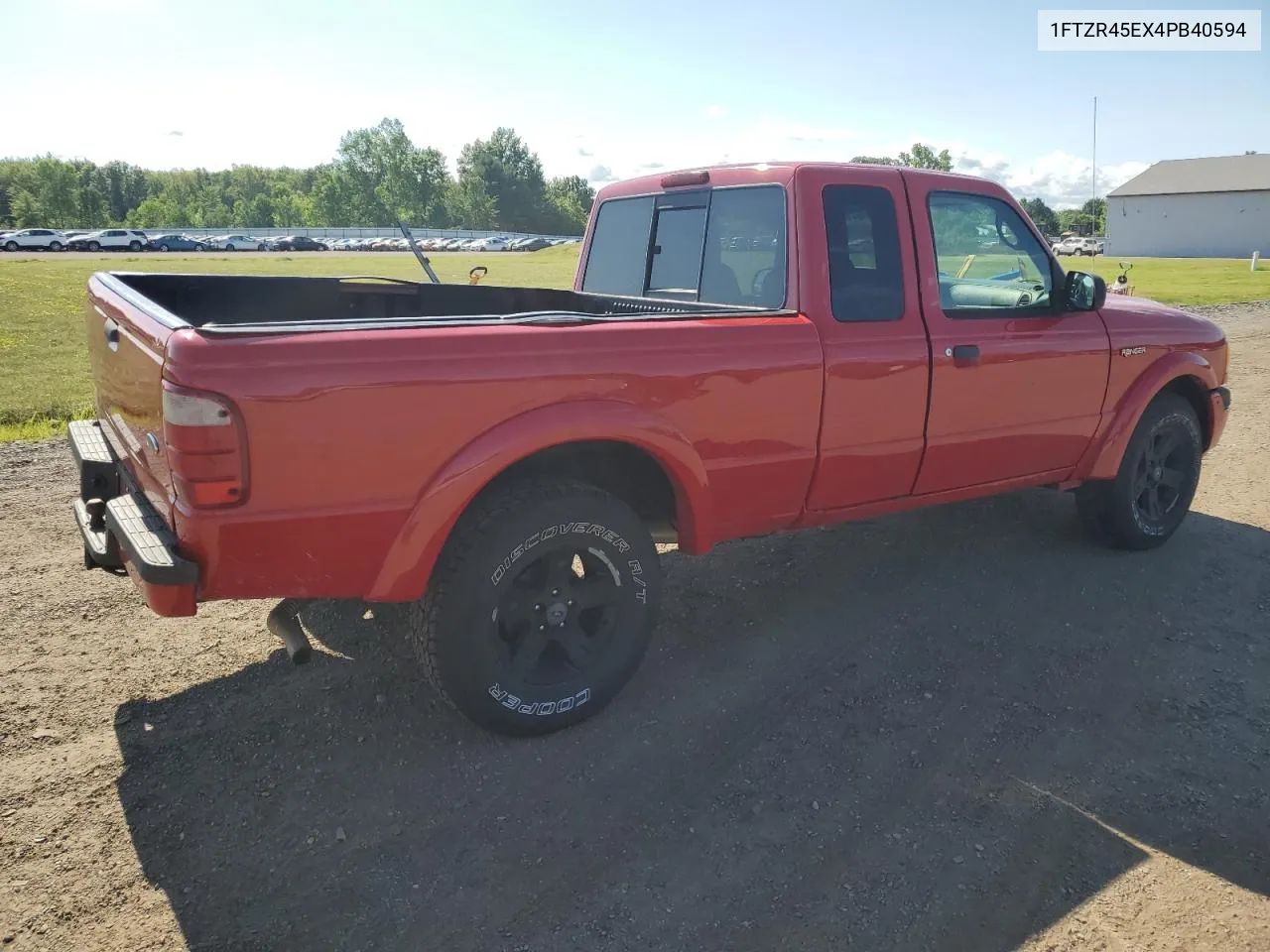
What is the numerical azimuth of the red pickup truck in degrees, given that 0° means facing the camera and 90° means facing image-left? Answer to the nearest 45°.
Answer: approximately 225°
